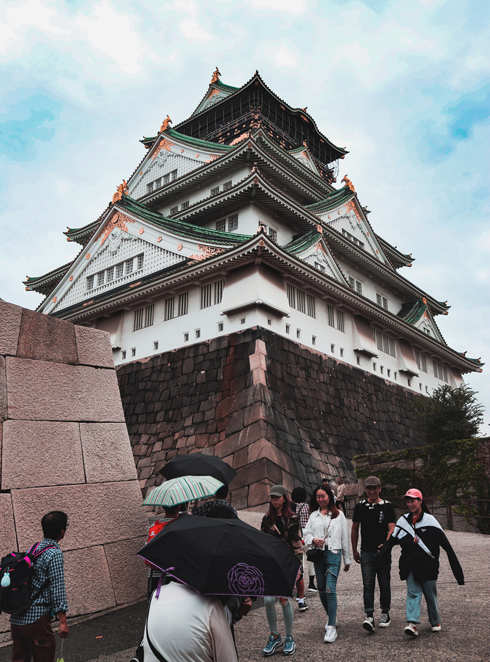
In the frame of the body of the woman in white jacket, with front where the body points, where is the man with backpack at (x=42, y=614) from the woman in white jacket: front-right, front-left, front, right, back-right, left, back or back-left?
front-right

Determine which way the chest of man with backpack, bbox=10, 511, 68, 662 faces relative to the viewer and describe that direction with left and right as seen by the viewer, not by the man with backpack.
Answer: facing away from the viewer and to the right of the viewer

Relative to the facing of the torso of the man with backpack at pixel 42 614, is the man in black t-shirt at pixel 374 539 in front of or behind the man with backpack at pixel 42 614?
in front

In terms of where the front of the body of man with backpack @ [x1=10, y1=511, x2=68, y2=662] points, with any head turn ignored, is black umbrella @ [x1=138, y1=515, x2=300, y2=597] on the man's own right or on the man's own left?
on the man's own right

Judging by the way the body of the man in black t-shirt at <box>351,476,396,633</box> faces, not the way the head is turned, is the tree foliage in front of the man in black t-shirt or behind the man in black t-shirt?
behind

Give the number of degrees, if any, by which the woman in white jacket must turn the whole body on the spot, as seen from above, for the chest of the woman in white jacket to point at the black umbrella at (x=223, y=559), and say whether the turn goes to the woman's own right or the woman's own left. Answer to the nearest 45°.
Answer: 0° — they already face it

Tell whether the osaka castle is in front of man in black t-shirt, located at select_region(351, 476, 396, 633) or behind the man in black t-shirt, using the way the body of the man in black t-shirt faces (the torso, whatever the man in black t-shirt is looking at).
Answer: behind

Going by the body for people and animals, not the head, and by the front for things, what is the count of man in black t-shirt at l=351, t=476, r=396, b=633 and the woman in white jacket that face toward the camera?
2

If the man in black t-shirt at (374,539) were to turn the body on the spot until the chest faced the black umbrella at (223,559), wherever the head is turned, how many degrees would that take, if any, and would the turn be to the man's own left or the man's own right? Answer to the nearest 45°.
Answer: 0° — they already face it

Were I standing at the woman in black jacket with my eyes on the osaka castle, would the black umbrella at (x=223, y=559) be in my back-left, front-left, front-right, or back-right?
back-left

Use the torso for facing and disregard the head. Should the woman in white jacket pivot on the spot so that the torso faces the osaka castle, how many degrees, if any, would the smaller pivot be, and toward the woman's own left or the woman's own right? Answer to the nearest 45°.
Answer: approximately 180°

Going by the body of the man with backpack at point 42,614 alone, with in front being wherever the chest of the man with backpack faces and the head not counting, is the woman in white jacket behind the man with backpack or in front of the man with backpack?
in front
